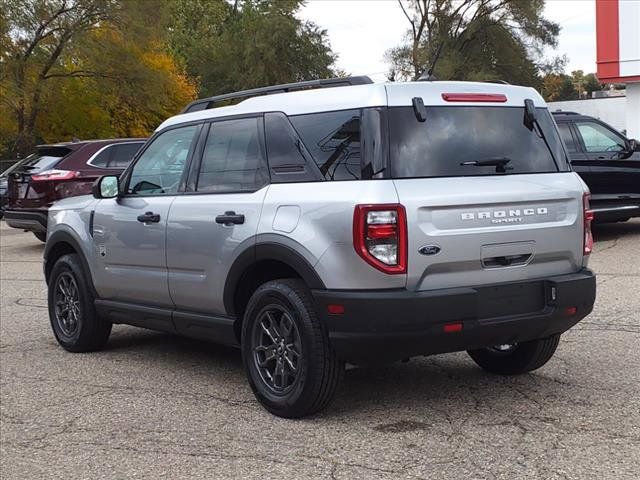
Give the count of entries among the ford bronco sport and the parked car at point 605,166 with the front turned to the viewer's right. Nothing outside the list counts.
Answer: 1

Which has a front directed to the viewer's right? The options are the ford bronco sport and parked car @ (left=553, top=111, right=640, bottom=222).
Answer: the parked car

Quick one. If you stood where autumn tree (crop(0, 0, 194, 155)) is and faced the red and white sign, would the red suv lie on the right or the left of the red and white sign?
right

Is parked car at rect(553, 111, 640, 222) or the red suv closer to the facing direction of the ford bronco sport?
the red suv

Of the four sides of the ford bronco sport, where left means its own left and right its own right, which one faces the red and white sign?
right

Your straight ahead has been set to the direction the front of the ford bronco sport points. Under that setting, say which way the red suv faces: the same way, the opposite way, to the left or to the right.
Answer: to the right

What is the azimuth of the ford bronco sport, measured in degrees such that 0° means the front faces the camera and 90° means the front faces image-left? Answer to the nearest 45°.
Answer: approximately 135°

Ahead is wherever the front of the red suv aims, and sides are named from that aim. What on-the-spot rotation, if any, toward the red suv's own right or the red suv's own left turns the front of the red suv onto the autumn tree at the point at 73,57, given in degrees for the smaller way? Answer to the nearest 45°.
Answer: approximately 45° to the red suv's own left

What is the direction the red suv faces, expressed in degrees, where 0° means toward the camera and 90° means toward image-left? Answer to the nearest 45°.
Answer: approximately 225°

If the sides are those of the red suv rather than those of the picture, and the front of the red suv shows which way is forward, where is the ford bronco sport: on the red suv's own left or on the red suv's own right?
on the red suv's own right

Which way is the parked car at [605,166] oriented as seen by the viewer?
to the viewer's right

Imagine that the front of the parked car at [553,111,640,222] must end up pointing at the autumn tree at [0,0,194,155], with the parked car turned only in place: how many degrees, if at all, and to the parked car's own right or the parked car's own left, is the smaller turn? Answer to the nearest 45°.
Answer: approximately 135° to the parked car's own left
